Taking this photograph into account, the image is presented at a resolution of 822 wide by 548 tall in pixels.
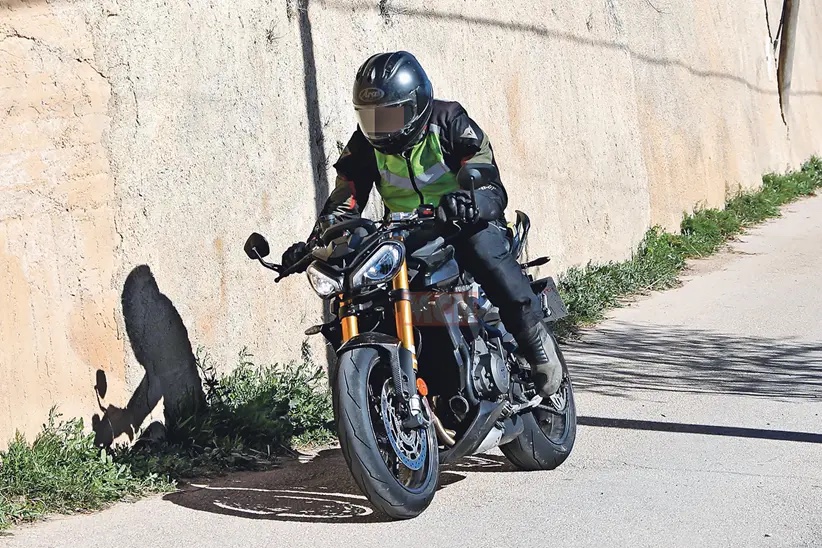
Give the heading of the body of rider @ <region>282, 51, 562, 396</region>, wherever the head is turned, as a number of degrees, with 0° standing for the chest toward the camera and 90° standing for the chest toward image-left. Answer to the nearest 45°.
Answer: approximately 45°

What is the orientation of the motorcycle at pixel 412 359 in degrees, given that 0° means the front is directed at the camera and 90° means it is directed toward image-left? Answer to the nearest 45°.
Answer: approximately 45°
